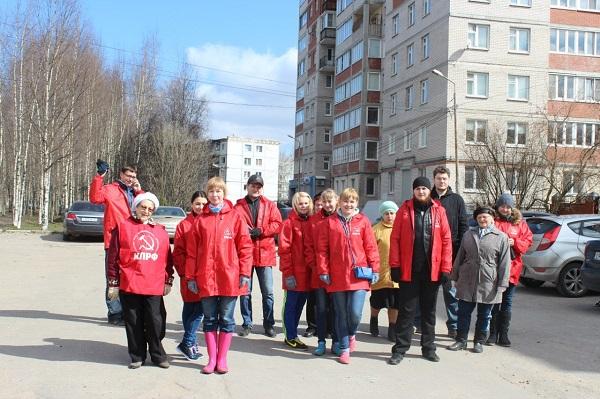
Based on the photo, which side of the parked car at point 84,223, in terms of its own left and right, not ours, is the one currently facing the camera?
back

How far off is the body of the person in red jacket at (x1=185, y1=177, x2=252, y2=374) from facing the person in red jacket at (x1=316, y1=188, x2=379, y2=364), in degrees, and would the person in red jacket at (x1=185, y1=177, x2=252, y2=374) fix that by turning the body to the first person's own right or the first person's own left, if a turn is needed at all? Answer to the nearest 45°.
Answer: approximately 90° to the first person's own left

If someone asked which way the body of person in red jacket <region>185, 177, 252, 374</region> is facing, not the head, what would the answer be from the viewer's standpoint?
toward the camera

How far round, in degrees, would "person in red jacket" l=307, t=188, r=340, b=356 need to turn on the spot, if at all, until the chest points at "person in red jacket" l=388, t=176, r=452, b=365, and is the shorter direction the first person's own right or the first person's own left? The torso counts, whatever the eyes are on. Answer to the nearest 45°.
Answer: approximately 90° to the first person's own left

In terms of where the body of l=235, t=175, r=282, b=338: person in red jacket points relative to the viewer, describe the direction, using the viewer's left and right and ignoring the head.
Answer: facing the viewer

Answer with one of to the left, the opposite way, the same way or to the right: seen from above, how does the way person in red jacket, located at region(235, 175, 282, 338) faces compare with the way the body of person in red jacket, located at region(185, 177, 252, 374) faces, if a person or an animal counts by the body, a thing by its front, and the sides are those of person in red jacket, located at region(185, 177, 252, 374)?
the same way

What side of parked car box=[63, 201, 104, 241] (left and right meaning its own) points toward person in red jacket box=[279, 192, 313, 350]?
back

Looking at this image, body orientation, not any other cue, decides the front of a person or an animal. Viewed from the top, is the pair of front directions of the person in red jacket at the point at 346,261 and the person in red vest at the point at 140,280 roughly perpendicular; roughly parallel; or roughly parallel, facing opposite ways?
roughly parallel

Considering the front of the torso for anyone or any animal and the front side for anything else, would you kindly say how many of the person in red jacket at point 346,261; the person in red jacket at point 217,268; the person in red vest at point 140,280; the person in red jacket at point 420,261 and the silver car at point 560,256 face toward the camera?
4

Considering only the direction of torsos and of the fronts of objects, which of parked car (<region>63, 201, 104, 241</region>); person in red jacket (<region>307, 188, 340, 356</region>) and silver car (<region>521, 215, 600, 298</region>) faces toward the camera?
the person in red jacket

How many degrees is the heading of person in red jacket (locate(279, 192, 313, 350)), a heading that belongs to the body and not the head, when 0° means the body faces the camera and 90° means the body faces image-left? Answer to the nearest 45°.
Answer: approximately 315°

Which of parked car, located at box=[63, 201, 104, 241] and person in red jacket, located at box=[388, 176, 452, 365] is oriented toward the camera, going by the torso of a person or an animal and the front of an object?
the person in red jacket

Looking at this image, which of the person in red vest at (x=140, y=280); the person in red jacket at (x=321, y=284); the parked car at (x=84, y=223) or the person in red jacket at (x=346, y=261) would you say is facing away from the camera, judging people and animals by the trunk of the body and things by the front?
the parked car

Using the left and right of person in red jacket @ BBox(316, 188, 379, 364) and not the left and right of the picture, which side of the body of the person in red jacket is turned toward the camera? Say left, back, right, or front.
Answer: front

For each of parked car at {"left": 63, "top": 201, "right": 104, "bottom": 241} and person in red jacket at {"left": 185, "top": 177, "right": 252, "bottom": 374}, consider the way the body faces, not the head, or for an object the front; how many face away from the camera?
1

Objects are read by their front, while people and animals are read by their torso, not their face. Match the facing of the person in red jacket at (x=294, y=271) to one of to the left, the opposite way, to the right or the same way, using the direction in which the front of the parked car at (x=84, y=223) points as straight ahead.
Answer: the opposite way

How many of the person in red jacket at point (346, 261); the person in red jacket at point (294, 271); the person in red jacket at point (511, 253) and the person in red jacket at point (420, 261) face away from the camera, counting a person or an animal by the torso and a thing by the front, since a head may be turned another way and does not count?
0

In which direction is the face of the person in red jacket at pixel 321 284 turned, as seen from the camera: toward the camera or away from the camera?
toward the camera
